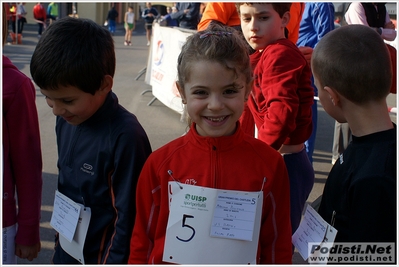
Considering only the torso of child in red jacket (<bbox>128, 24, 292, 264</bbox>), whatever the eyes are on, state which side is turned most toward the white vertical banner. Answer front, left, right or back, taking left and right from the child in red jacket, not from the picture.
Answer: back

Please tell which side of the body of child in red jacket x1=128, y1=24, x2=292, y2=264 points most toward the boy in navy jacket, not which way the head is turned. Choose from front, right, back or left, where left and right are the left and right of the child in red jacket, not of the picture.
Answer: right

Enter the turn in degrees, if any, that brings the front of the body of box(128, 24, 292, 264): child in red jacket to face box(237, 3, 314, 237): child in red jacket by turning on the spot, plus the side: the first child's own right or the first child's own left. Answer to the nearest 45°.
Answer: approximately 135° to the first child's own left

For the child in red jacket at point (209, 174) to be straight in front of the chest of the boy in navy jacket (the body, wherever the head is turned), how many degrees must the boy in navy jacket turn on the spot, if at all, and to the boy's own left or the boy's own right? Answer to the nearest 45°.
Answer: approximately 90° to the boy's own left

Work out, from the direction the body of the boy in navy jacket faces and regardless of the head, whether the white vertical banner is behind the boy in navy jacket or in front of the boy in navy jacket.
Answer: behind

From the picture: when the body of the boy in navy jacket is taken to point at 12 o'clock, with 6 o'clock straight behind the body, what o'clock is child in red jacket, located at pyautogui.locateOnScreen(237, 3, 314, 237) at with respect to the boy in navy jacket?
The child in red jacket is roughly at 7 o'clock from the boy in navy jacket.

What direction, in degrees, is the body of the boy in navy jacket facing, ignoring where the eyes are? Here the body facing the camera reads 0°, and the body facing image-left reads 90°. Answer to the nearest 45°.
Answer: approximately 45°

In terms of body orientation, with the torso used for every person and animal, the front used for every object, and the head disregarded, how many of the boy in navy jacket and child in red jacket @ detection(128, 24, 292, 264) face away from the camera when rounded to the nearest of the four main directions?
0
